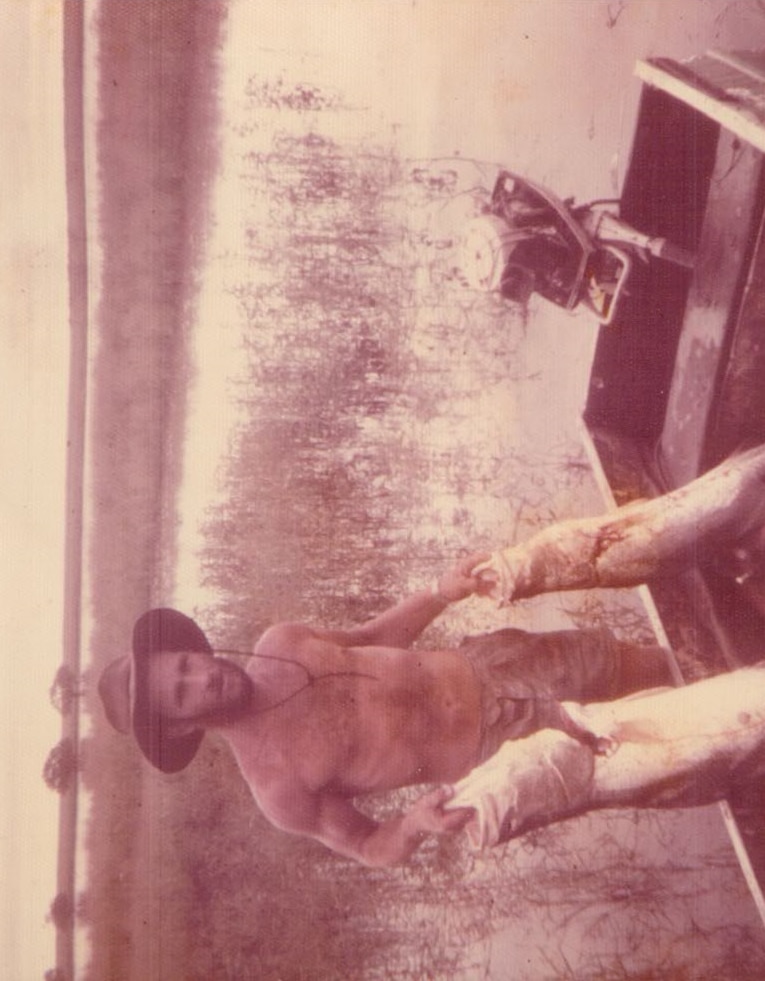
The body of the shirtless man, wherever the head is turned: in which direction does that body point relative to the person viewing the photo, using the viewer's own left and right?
facing the viewer
